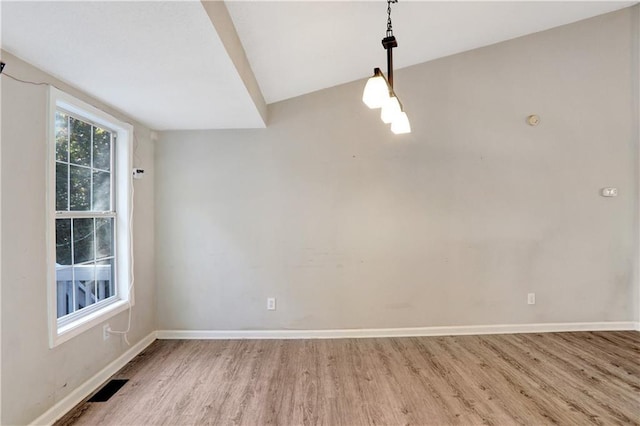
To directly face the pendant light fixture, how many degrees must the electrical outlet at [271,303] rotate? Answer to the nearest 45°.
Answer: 0° — it already faces it

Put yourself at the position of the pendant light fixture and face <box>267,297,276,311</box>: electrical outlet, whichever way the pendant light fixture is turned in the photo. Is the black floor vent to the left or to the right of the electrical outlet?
left

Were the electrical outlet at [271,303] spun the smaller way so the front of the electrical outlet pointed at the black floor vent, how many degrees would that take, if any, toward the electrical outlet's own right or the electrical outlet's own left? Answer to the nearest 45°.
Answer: approximately 45° to the electrical outlet's own right

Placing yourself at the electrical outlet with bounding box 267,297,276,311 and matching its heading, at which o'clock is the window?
The window is roughly at 2 o'clock from the electrical outlet.

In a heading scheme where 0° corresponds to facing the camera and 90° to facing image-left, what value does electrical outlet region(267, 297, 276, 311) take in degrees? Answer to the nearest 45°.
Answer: approximately 0°
